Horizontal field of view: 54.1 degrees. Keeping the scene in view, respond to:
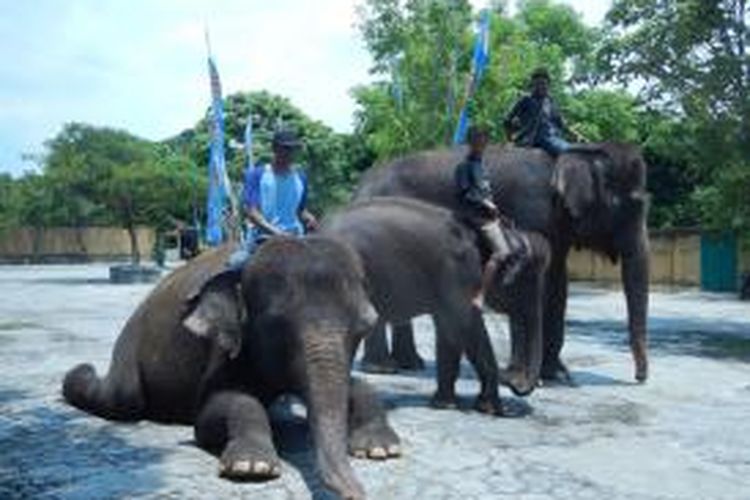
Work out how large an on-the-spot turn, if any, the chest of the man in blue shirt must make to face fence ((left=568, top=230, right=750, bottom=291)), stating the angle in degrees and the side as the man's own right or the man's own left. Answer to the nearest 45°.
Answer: approximately 90° to the man's own left

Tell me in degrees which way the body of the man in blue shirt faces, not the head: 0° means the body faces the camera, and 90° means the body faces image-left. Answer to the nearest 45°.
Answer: approximately 315°

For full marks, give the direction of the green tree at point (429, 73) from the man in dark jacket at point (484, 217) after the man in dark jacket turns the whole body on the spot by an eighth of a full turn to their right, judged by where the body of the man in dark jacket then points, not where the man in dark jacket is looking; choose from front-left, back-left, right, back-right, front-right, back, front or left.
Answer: back

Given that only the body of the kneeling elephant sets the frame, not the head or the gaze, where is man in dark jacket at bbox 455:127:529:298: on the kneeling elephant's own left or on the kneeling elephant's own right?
on the kneeling elephant's own left
